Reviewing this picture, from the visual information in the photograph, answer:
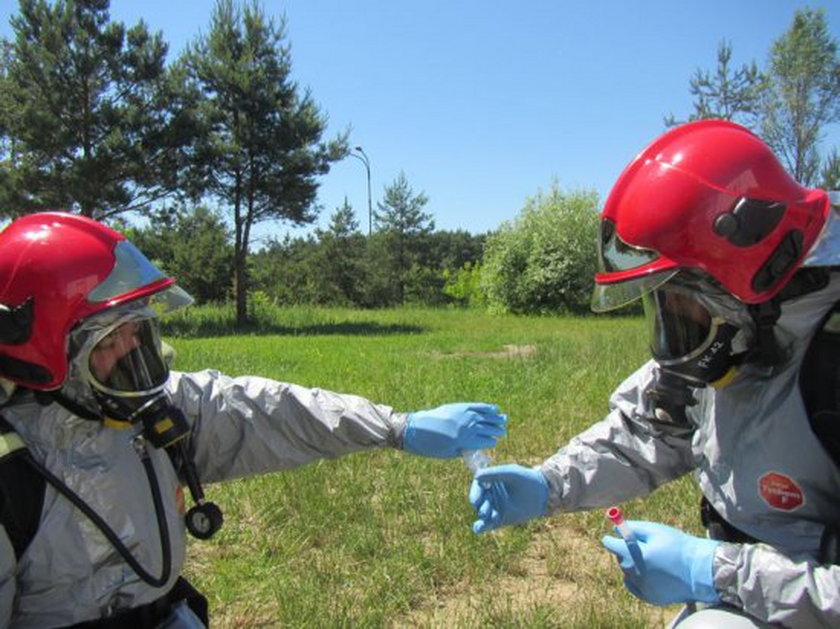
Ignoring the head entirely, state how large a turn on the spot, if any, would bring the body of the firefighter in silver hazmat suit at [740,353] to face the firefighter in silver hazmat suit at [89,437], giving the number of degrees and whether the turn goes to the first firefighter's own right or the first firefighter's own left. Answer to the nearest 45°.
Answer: approximately 45° to the first firefighter's own right

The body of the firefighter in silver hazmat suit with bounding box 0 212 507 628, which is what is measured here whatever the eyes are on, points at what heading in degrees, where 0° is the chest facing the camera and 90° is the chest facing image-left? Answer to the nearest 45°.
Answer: approximately 315°

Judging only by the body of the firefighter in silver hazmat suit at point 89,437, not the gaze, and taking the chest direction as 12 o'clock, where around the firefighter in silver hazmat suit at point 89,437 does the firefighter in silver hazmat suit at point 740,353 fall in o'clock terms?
the firefighter in silver hazmat suit at point 740,353 is roughly at 11 o'clock from the firefighter in silver hazmat suit at point 89,437.

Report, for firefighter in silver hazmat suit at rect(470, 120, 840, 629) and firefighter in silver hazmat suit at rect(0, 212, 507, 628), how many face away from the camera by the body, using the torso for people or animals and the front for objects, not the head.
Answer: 0

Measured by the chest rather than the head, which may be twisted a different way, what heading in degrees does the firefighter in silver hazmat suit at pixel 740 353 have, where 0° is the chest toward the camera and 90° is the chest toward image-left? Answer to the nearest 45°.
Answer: approximately 45°

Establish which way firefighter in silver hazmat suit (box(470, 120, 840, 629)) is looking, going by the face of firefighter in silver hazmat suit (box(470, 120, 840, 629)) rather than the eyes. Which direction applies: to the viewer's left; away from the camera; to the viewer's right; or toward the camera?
to the viewer's left
